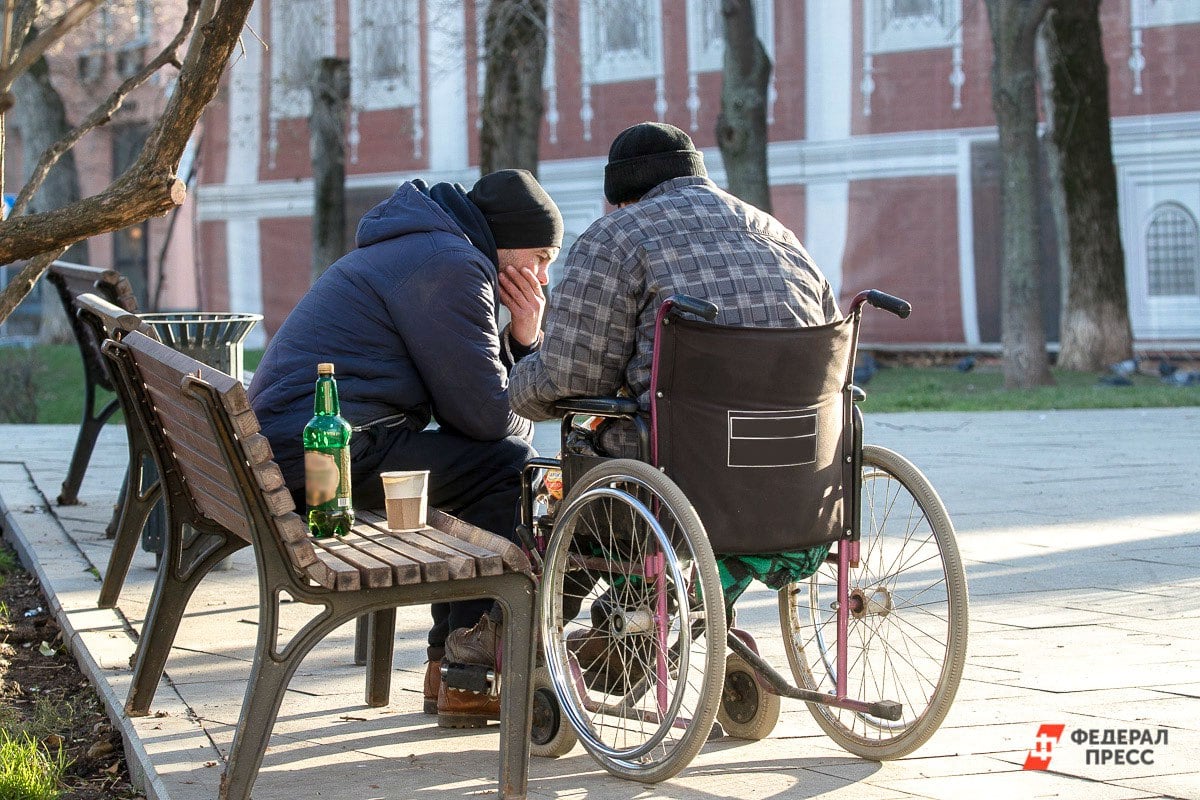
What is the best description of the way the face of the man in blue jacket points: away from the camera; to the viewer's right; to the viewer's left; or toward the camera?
to the viewer's right

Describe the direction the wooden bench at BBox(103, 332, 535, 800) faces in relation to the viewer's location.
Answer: facing away from the viewer and to the right of the viewer

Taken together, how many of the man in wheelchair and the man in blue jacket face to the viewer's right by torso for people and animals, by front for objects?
1

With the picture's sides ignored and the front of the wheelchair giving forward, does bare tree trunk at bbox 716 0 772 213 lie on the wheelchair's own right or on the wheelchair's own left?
on the wheelchair's own right

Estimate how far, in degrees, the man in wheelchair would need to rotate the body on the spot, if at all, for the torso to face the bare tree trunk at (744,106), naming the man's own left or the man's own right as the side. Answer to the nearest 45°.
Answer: approximately 45° to the man's own right

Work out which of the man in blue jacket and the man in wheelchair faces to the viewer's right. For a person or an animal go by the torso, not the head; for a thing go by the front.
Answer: the man in blue jacket

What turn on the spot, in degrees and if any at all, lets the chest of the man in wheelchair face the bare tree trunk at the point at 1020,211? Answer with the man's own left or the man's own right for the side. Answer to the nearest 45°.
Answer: approximately 45° to the man's own right

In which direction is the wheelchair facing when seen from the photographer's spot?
facing away from the viewer and to the left of the viewer

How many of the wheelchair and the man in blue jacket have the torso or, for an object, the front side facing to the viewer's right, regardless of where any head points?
1

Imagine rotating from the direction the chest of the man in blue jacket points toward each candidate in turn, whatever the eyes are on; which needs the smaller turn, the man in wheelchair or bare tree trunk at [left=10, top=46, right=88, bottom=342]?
the man in wheelchair

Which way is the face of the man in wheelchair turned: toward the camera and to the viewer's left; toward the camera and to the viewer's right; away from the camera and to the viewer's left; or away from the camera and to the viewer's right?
away from the camera and to the viewer's left

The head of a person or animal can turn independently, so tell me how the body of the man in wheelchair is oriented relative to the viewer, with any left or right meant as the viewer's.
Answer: facing away from the viewer and to the left of the viewer

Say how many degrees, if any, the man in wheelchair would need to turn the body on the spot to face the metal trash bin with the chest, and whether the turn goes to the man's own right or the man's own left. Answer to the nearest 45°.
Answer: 0° — they already face it

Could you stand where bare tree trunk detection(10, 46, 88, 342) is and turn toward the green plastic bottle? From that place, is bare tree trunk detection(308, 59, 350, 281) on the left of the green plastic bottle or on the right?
left

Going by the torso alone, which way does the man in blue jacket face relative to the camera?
to the viewer's right
